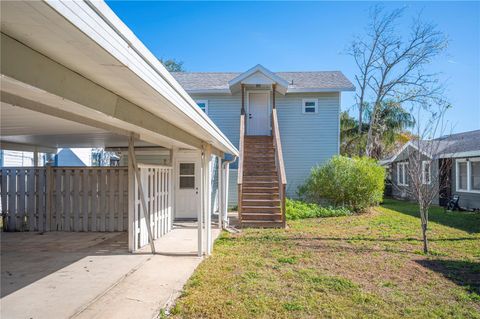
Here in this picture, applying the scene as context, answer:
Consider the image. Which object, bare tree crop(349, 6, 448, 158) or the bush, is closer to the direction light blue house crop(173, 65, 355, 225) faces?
the bush

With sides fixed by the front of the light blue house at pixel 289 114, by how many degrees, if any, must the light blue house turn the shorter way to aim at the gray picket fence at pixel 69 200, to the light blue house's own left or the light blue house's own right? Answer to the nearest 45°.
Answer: approximately 45° to the light blue house's own right

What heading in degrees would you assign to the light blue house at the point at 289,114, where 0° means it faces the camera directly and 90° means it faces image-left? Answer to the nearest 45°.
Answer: approximately 0°

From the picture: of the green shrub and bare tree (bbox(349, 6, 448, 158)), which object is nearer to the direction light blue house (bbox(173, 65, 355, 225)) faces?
the green shrub

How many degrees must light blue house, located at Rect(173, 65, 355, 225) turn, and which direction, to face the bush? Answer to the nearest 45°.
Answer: approximately 45° to its left

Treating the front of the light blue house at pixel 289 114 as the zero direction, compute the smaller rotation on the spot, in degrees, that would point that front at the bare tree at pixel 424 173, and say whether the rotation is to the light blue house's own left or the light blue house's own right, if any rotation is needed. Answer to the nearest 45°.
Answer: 0° — it already faces it

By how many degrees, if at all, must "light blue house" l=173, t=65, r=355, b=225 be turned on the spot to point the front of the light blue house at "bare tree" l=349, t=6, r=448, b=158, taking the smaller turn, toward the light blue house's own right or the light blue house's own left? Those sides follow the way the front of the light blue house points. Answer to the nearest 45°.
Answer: approximately 135° to the light blue house's own left
